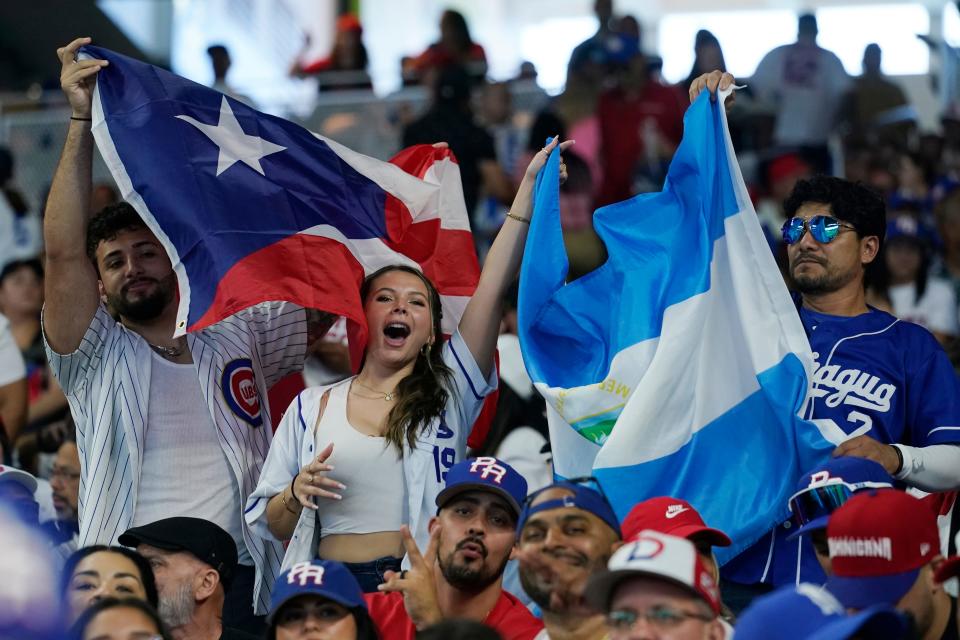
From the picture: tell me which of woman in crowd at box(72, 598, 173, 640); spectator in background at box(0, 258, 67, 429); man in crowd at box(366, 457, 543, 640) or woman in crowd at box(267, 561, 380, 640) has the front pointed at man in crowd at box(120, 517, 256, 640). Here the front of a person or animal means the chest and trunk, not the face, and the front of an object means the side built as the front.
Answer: the spectator in background

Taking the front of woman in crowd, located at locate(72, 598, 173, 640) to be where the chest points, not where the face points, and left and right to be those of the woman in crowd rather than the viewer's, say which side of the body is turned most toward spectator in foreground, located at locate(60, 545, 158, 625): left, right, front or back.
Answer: back

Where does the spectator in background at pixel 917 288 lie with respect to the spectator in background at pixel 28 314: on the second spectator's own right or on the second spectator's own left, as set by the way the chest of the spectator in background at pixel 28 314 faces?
on the second spectator's own left

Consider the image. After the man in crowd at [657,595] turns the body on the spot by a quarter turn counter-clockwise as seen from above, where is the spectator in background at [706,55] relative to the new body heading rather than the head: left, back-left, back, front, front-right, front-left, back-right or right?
back-left

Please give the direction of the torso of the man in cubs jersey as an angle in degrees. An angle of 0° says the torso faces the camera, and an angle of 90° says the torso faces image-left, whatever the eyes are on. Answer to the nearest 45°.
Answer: approximately 0°

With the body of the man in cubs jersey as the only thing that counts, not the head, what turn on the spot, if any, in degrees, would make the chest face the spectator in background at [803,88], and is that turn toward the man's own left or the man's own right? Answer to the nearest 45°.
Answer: approximately 135° to the man's own left
